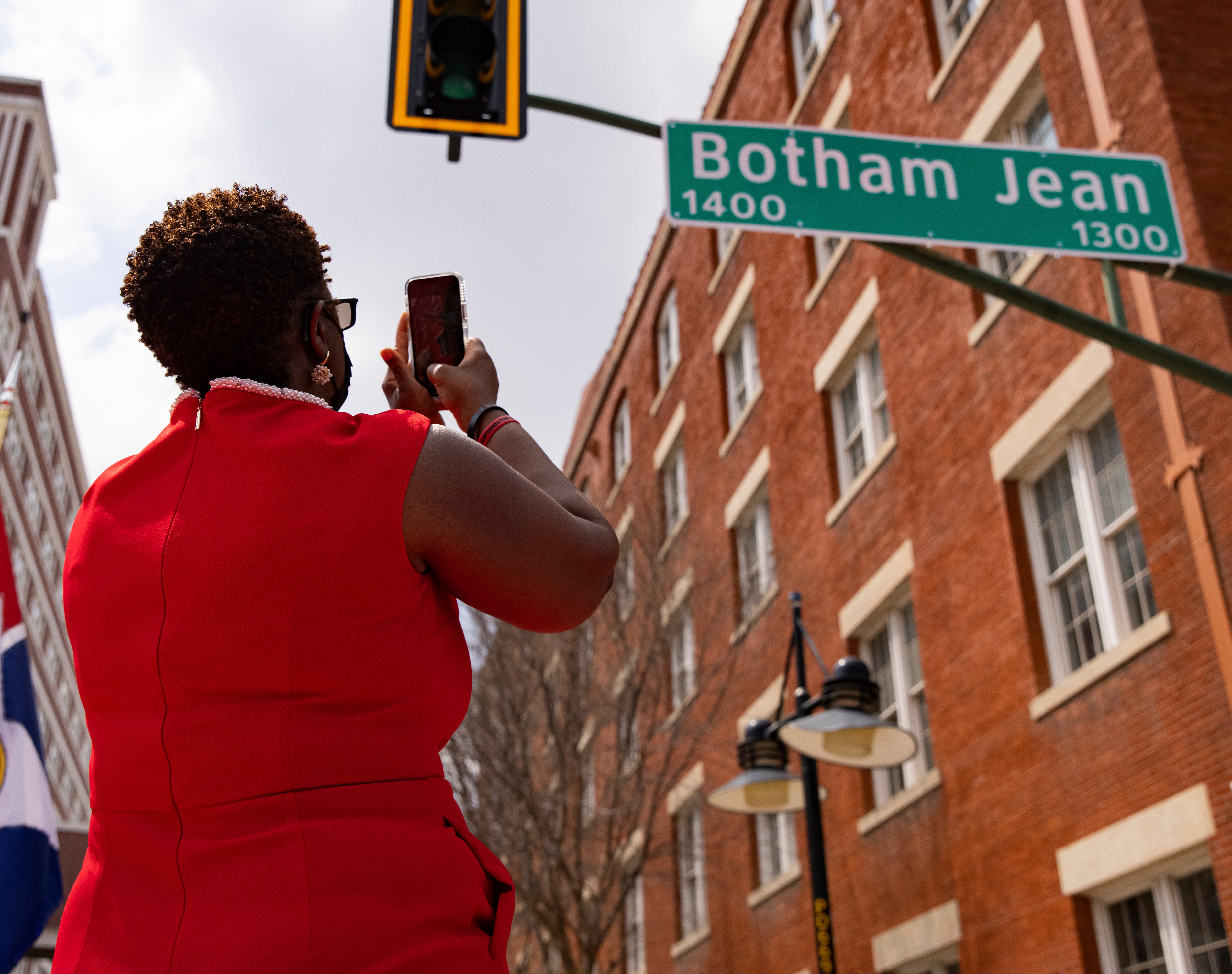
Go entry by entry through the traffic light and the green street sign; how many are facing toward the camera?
2

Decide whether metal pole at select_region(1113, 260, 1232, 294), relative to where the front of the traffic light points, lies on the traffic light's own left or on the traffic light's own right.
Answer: on the traffic light's own left

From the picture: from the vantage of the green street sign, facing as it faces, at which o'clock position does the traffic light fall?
The traffic light is roughly at 2 o'clock from the green street sign.

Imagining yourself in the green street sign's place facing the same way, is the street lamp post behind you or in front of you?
behind

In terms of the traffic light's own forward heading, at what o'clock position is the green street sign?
The green street sign is roughly at 9 o'clock from the traffic light.

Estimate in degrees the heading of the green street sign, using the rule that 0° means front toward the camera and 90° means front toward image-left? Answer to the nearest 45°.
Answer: approximately 0°

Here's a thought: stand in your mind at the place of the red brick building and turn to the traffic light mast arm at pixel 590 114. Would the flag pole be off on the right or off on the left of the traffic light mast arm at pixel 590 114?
right

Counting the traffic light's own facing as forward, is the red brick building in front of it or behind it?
behind

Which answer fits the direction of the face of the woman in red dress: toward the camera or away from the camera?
away from the camera

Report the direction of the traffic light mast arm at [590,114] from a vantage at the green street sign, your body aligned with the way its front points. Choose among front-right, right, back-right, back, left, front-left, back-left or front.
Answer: right
